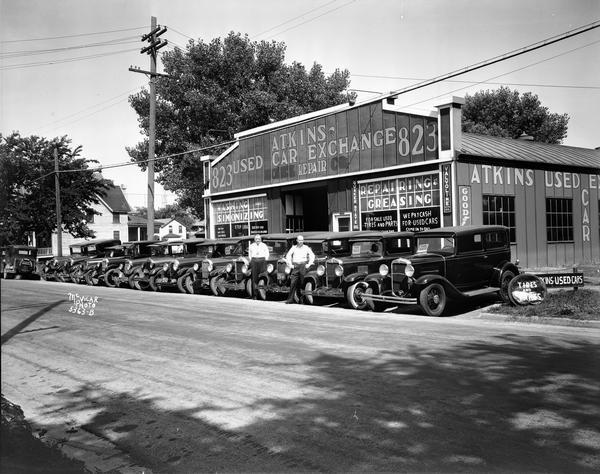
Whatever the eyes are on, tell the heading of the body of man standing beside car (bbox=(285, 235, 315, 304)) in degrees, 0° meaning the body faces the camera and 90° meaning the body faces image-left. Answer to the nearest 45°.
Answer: approximately 0°

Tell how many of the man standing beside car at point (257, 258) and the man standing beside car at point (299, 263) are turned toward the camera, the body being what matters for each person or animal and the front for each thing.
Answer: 2

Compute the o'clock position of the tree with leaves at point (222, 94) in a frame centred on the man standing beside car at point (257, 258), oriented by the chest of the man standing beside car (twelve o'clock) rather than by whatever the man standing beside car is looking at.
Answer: The tree with leaves is roughly at 6 o'clock from the man standing beside car.

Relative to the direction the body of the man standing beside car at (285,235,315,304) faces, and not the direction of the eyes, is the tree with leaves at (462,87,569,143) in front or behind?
behind

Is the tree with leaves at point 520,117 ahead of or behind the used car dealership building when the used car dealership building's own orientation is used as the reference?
behind

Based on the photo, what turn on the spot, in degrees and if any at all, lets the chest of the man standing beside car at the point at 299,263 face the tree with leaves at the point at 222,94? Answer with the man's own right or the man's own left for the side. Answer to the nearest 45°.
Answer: approximately 180°

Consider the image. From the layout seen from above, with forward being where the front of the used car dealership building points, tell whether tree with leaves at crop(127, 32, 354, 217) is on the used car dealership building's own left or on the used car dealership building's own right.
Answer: on the used car dealership building's own right
